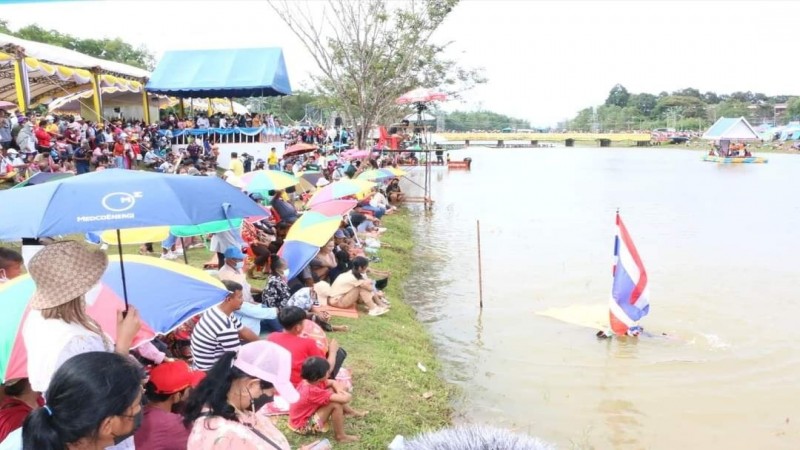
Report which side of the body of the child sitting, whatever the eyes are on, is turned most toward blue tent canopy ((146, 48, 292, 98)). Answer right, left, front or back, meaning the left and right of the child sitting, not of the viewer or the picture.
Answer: left

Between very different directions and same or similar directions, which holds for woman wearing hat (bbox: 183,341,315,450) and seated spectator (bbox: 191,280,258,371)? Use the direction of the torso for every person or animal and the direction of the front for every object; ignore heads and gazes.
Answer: same or similar directions

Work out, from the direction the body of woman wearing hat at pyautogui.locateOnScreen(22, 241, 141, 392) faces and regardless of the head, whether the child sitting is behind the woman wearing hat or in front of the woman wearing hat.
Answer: in front

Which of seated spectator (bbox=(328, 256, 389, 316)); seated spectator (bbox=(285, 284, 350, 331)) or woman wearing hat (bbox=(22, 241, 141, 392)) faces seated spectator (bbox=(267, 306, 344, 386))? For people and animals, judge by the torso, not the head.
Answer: the woman wearing hat

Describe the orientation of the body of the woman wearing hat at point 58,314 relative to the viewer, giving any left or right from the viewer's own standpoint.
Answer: facing away from the viewer and to the right of the viewer

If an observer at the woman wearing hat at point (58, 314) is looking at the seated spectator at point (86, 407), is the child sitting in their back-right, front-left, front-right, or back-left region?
back-left

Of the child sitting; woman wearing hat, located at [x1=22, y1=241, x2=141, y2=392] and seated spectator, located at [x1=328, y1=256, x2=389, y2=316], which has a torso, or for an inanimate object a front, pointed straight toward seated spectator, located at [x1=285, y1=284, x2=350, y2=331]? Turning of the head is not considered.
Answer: the woman wearing hat

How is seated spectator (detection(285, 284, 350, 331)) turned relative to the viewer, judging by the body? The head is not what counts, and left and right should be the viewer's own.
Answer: facing to the right of the viewer

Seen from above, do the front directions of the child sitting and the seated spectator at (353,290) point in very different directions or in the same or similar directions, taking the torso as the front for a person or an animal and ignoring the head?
same or similar directions

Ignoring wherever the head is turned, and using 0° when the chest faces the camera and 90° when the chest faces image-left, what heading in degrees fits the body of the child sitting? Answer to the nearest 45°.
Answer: approximately 270°

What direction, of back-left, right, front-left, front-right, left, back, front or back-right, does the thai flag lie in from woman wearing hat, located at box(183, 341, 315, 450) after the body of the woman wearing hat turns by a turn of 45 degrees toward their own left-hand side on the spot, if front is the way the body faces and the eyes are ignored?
front

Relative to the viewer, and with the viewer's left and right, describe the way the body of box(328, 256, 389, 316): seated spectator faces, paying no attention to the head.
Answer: facing to the right of the viewer

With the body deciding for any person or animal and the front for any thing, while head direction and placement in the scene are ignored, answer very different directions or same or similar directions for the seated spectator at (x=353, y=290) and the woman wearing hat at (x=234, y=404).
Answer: same or similar directions

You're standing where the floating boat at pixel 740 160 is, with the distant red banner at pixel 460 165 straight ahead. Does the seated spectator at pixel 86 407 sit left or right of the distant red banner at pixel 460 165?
left

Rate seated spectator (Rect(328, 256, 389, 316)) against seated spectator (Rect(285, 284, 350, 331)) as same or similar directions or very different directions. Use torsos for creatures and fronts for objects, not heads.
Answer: same or similar directions

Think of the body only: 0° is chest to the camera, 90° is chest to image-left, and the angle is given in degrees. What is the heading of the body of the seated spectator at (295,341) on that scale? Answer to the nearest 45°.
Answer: approximately 225°

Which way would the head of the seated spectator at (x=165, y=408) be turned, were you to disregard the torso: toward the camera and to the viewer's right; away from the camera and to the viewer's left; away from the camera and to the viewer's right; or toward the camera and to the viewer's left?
away from the camera and to the viewer's right
